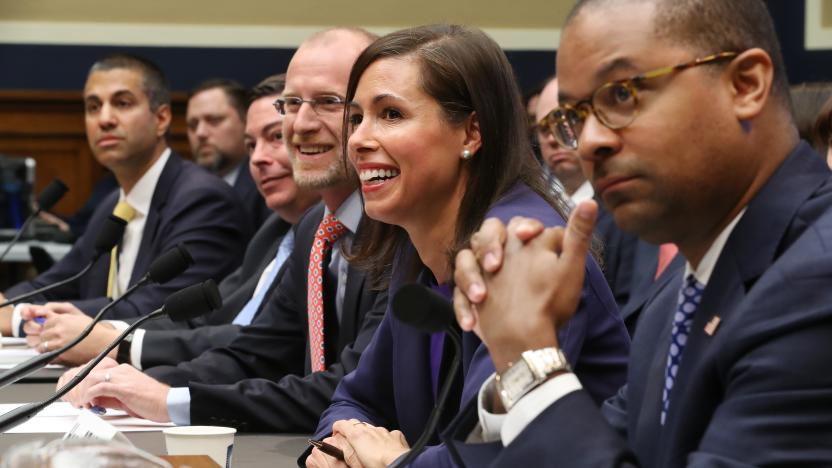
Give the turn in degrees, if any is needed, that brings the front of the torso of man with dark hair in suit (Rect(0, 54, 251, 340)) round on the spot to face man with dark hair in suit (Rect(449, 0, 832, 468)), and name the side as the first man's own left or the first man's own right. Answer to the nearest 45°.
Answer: approximately 45° to the first man's own left

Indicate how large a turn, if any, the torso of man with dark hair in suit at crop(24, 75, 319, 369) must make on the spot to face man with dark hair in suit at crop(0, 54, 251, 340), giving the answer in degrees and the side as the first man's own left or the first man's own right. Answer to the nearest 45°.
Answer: approximately 135° to the first man's own right

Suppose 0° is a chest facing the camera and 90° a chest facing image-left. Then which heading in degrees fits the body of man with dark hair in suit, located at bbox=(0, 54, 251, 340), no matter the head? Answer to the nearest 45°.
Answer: approximately 45°

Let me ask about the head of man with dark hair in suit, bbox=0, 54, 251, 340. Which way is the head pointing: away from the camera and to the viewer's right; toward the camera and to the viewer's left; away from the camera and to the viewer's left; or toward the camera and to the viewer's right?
toward the camera and to the viewer's left

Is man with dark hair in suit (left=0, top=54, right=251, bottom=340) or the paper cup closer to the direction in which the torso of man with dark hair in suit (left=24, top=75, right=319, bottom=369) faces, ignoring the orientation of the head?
the paper cup

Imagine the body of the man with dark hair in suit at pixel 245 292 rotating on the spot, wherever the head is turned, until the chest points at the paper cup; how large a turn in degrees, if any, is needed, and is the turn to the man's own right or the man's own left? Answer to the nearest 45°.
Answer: approximately 45° to the man's own left

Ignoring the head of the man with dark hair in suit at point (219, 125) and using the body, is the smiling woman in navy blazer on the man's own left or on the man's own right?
on the man's own left

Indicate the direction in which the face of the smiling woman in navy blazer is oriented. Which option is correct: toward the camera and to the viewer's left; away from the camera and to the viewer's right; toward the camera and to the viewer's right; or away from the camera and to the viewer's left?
toward the camera and to the viewer's left

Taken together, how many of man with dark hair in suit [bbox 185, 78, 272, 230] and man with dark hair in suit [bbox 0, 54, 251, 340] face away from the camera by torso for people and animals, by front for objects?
0

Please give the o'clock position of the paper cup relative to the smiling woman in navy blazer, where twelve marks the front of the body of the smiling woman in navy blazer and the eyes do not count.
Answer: The paper cup is roughly at 12 o'clock from the smiling woman in navy blazer.
